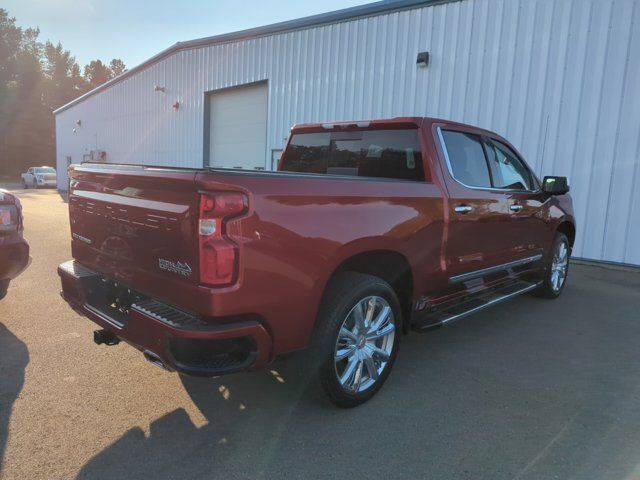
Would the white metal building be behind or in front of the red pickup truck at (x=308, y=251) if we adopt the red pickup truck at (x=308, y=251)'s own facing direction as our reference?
in front

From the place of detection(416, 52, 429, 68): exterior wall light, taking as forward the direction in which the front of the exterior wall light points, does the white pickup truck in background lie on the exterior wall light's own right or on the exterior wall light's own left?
on the exterior wall light's own right

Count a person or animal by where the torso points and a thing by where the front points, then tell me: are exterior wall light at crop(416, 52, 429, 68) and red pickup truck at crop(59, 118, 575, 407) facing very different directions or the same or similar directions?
very different directions

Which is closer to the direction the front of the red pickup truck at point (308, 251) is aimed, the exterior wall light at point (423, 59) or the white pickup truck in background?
the exterior wall light

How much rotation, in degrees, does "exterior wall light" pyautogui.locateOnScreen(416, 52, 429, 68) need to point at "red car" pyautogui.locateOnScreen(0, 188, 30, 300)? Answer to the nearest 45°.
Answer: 0° — it already faces it

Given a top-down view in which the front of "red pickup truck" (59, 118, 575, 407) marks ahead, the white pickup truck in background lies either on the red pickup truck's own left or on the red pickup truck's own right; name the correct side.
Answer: on the red pickup truck's own left

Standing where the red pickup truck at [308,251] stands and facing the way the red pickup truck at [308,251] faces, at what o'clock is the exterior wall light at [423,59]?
The exterior wall light is roughly at 11 o'clock from the red pickup truck.

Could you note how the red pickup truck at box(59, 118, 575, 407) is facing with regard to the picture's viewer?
facing away from the viewer and to the right of the viewer

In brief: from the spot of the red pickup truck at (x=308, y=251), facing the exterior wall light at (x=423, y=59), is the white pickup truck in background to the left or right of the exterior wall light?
left

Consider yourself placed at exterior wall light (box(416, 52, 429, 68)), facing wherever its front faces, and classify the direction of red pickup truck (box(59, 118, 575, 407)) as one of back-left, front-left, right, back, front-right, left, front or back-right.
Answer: front-left

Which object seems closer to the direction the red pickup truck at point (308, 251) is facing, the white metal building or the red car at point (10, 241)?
the white metal building

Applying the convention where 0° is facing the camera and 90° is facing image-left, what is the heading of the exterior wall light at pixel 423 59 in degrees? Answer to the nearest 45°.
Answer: approximately 45°

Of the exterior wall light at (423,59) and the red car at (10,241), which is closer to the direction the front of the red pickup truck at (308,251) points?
the exterior wall light
